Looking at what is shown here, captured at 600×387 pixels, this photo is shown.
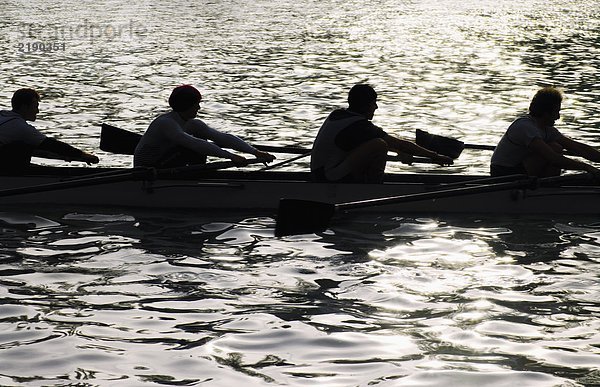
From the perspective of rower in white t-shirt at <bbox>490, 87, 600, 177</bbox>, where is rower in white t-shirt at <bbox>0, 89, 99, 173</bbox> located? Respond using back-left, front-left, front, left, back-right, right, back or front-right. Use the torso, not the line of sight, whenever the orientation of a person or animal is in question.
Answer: back

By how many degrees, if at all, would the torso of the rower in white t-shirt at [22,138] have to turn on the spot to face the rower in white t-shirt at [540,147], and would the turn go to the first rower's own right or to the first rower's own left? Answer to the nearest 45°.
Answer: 0° — they already face them

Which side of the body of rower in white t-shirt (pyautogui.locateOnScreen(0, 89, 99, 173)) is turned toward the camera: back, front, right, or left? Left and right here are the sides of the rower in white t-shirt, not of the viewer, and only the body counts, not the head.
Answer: right

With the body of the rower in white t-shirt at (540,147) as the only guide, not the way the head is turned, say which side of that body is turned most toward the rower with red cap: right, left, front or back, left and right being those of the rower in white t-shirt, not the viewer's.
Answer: back

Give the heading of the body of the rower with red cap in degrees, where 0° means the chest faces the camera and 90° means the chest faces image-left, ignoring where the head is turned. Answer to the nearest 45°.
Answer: approximately 270°

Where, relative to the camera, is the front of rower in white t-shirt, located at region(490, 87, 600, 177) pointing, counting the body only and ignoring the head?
to the viewer's right

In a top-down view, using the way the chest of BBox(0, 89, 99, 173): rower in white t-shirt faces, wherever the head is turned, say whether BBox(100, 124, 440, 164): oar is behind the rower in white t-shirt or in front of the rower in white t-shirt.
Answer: in front
